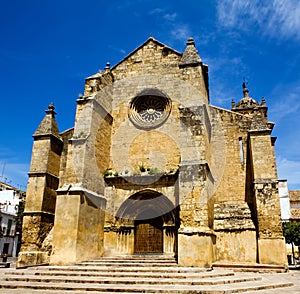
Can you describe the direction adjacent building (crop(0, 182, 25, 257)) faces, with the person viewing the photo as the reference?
facing the viewer and to the right of the viewer

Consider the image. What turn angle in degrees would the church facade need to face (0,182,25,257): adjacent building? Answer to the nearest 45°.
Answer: approximately 135° to its right

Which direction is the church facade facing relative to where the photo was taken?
toward the camera

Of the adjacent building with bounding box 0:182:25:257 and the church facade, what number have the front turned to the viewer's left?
0

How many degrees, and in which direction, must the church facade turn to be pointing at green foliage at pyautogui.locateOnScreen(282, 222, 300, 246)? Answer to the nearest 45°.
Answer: approximately 135° to its left
